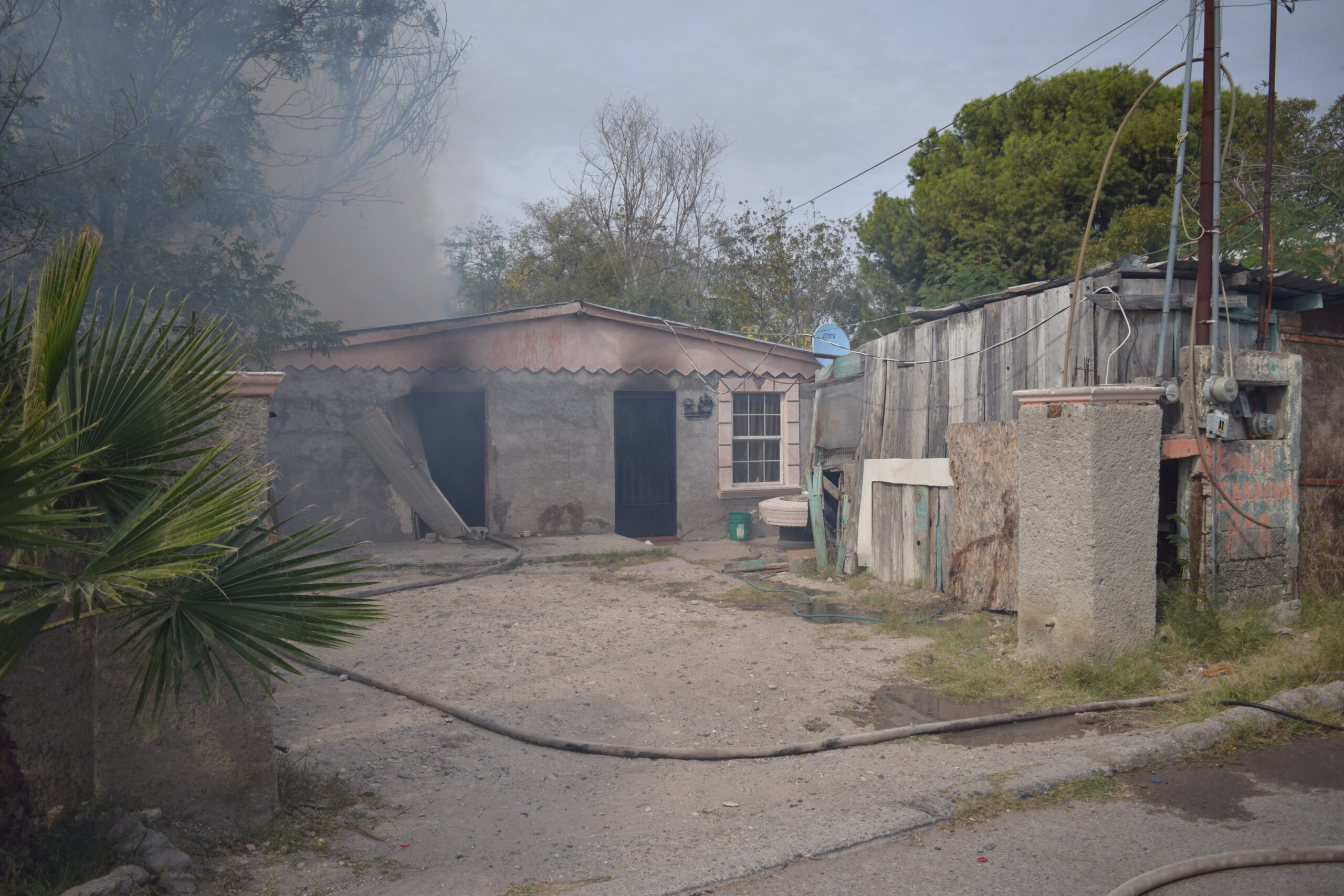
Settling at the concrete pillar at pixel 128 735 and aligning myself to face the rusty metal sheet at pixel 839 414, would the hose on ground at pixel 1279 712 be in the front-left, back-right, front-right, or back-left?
front-right

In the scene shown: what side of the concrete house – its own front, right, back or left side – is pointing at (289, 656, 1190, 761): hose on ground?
front

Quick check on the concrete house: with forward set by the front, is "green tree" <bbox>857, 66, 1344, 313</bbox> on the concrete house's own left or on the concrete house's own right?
on the concrete house's own left

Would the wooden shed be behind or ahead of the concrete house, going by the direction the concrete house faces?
ahead

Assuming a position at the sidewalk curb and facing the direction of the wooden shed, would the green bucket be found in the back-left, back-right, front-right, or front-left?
front-left

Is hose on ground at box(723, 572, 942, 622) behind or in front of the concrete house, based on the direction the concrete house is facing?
in front

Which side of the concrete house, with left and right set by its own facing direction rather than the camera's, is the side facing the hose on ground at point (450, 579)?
front

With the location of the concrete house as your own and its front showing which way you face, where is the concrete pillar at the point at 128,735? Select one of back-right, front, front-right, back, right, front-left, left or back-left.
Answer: front

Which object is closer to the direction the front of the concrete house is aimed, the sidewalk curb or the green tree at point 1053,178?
the sidewalk curb

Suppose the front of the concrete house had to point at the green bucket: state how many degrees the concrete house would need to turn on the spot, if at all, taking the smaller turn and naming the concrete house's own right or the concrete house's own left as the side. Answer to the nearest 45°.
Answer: approximately 90° to the concrete house's own left

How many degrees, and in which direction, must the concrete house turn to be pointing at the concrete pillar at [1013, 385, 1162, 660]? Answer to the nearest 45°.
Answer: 0° — it already faces it

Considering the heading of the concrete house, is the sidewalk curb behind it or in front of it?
in front

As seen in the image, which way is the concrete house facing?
toward the camera

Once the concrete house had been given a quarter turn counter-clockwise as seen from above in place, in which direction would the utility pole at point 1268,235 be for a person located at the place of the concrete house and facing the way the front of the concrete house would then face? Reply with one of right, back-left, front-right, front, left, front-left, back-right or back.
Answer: front-right

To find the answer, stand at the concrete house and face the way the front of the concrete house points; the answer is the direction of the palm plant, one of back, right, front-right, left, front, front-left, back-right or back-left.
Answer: front

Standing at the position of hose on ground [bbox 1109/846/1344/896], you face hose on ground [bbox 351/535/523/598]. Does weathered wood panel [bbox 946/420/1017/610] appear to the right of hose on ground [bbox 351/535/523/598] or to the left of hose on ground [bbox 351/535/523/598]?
right

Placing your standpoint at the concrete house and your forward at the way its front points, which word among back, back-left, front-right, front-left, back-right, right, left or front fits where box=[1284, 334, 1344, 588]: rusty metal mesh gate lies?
front-left

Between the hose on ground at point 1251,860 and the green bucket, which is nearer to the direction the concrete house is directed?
the hose on ground
